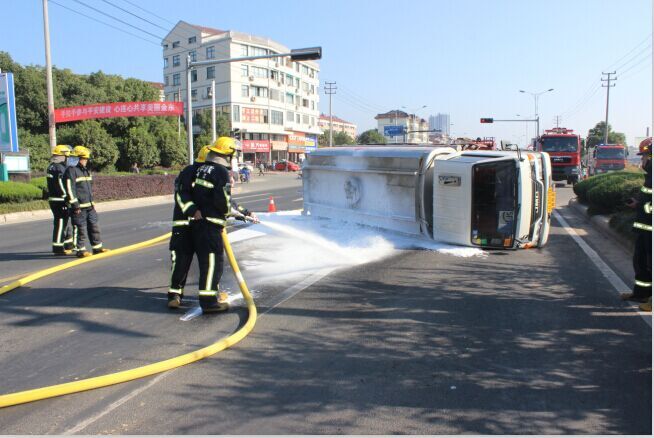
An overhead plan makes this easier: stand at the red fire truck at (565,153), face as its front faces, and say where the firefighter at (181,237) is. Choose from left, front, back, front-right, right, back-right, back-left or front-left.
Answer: front

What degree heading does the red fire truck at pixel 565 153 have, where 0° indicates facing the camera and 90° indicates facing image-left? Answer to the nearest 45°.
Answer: approximately 0°

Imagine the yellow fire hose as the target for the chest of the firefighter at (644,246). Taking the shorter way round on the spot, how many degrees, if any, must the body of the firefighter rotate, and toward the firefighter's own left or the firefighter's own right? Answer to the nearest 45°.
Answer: approximately 45° to the firefighter's own left

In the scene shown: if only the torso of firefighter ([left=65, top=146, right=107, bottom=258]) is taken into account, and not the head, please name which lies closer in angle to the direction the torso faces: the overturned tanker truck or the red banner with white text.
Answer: the overturned tanker truck

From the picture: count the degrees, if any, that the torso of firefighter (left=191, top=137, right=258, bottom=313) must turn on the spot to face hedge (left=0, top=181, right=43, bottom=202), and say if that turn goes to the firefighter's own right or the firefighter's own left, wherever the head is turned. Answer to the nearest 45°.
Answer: approximately 90° to the firefighter's own left

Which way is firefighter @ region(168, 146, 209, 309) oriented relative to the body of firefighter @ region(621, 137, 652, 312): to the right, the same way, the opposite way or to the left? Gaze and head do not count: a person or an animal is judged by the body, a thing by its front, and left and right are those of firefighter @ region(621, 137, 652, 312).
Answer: to the right

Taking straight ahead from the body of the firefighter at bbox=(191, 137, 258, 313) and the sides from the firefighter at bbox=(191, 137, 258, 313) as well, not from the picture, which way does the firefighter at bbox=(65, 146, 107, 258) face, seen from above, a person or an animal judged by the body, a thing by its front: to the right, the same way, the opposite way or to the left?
to the right

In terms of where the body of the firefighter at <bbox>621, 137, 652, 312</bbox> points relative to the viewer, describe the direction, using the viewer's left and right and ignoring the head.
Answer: facing to the left of the viewer

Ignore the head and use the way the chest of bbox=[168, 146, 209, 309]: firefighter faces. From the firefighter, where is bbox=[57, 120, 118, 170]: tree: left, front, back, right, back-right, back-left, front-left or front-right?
front-left

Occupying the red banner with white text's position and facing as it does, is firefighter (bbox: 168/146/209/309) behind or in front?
in front

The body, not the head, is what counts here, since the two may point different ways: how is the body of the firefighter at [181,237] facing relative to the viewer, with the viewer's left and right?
facing away from the viewer and to the right of the viewer

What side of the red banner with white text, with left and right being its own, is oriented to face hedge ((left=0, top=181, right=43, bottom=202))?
front

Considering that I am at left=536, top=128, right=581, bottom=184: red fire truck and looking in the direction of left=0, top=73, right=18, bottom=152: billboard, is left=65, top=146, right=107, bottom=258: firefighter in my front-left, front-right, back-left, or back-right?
front-left

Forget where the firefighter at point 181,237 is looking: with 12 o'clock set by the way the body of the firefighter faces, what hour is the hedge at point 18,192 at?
The hedge is roughly at 10 o'clock from the firefighter.
